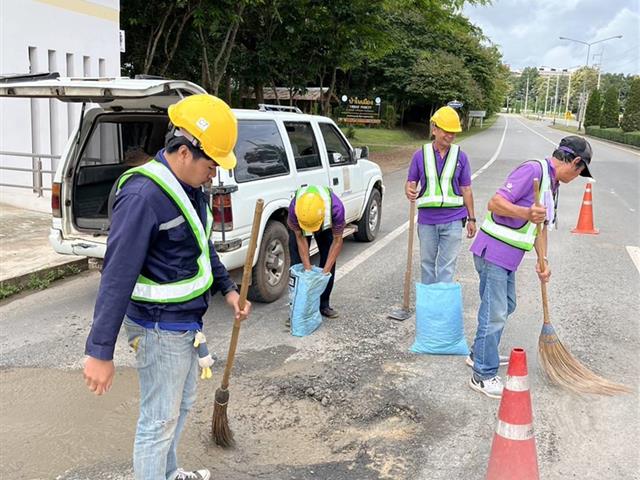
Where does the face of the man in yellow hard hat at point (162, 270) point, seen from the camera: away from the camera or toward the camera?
toward the camera

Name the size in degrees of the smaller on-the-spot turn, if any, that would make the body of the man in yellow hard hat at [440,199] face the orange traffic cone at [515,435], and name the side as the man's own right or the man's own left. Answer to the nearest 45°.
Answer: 0° — they already face it

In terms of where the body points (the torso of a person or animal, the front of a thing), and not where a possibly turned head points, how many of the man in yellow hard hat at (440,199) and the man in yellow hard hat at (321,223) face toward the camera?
2

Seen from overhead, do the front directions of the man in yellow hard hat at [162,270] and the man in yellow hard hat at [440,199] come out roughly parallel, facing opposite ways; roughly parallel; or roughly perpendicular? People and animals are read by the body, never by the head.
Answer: roughly perpendicular

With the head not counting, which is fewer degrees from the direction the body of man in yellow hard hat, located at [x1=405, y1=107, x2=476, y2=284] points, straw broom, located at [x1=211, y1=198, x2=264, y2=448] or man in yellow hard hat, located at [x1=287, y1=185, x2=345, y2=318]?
the straw broom

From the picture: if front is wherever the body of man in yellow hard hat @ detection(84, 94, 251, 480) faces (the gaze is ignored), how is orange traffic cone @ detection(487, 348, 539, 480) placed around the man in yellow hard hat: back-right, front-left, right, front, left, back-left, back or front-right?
front-left

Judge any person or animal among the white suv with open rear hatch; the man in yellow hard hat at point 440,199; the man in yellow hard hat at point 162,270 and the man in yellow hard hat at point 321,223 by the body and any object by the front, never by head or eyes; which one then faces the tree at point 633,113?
the white suv with open rear hatch

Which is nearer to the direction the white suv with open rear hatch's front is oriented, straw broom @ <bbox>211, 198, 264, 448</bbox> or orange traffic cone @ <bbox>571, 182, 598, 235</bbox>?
the orange traffic cone

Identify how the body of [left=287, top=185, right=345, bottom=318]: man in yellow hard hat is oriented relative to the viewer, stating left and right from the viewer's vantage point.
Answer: facing the viewer

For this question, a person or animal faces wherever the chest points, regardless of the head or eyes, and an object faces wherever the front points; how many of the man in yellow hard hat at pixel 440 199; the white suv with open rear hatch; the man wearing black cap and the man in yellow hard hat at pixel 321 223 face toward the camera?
2

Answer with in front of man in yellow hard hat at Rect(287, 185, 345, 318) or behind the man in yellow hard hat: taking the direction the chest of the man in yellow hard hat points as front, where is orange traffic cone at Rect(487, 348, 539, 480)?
in front

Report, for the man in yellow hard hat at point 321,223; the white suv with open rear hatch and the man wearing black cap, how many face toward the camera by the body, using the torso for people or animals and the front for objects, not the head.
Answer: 1

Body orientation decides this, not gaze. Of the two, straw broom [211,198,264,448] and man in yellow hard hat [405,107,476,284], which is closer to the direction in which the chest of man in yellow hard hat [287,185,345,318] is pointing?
the straw broom

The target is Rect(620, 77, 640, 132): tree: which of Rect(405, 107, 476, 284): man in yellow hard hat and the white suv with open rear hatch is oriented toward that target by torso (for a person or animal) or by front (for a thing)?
the white suv with open rear hatch
